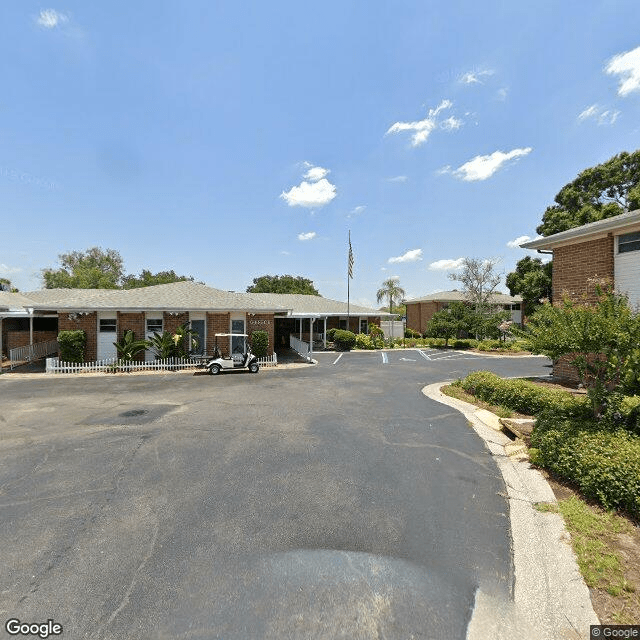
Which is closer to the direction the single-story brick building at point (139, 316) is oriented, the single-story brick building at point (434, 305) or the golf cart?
the golf cart

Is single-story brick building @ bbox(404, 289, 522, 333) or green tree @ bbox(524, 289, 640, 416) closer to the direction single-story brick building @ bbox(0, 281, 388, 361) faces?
the green tree

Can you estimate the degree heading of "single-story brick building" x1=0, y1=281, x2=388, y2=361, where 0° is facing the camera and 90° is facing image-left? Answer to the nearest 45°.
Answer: approximately 0°

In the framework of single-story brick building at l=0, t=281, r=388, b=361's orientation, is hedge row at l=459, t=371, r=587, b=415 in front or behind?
in front

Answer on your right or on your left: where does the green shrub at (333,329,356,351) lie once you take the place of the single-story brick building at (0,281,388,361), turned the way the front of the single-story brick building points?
on your left

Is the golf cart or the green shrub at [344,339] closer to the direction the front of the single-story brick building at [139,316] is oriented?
the golf cart

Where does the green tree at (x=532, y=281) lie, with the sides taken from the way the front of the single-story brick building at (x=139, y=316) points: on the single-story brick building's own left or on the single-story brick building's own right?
on the single-story brick building's own left
